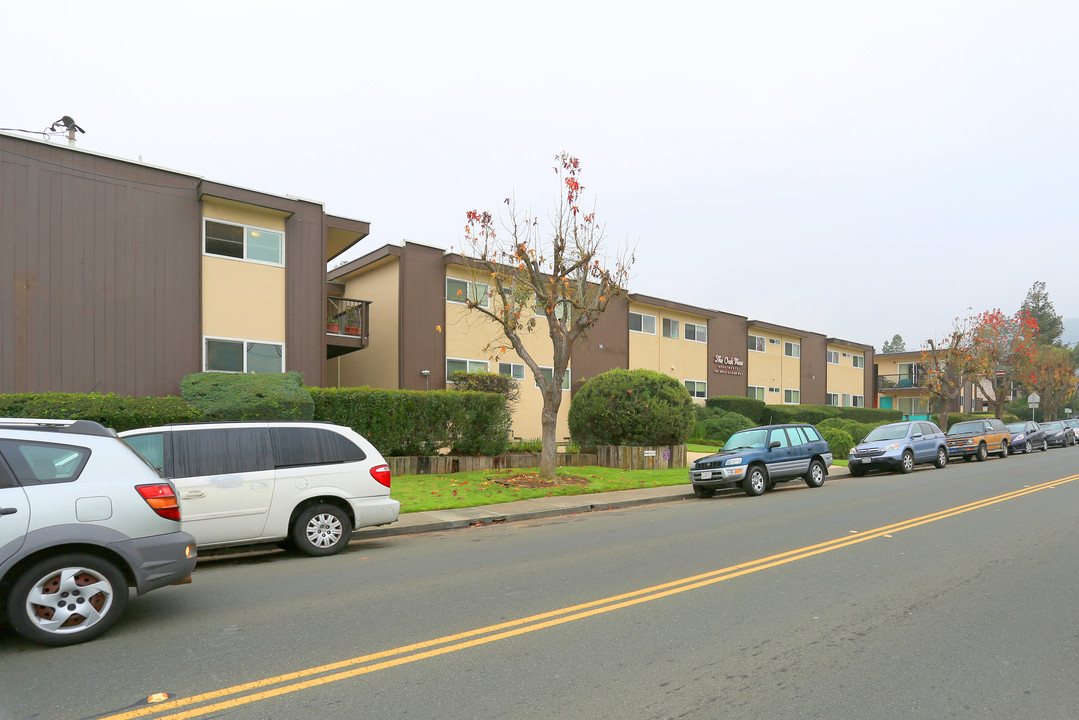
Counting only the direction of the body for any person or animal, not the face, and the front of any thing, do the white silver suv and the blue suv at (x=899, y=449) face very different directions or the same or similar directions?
same or similar directions

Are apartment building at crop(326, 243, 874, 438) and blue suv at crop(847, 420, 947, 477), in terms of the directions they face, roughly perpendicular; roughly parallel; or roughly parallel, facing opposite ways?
roughly perpendicular

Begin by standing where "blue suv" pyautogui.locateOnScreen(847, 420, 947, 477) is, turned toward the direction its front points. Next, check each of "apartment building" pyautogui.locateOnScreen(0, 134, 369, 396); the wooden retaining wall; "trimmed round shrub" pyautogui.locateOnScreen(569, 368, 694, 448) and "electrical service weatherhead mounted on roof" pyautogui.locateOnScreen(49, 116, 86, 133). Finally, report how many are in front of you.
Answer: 4

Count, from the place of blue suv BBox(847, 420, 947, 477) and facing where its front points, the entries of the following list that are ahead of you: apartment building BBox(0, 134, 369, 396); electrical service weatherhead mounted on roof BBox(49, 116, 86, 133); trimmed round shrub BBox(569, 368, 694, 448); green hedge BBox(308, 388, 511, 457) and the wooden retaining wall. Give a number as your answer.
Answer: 5

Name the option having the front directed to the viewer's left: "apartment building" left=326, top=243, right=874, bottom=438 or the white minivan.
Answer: the white minivan

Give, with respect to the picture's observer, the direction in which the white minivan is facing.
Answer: facing to the left of the viewer

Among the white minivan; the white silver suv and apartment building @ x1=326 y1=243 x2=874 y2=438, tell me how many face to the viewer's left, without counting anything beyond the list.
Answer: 2

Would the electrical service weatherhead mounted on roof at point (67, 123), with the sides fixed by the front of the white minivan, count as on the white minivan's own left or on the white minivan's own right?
on the white minivan's own right

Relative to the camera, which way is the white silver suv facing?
to the viewer's left

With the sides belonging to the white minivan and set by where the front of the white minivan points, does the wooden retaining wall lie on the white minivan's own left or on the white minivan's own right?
on the white minivan's own right

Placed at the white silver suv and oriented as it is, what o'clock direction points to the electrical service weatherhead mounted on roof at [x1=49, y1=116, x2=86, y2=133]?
The electrical service weatherhead mounted on roof is roughly at 3 o'clock from the white silver suv.

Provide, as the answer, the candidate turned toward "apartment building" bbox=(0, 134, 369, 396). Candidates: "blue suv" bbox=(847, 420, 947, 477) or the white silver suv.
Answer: the blue suv

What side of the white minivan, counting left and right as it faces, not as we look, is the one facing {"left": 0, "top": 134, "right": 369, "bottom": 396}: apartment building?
right

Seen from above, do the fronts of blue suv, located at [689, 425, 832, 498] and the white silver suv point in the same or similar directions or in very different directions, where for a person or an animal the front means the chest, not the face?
same or similar directions

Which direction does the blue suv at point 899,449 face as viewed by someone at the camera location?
facing the viewer and to the left of the viewer
